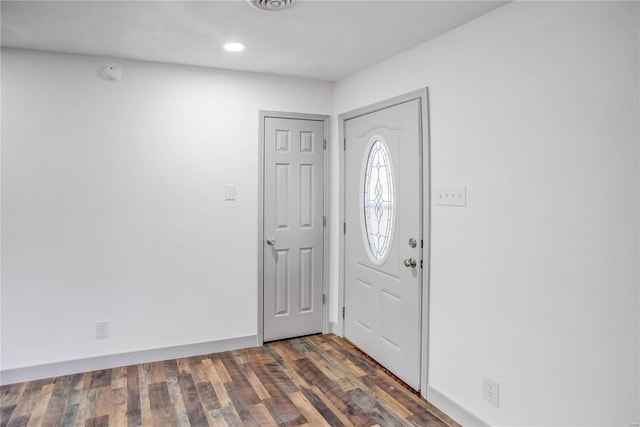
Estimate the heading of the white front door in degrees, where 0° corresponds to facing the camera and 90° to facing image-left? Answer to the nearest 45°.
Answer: approximately 45°

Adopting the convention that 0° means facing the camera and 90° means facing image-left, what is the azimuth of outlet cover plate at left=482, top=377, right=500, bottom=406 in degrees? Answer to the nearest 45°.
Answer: approximately 45°

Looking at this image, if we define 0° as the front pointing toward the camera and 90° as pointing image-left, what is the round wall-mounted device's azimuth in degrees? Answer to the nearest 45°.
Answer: approximately 0°

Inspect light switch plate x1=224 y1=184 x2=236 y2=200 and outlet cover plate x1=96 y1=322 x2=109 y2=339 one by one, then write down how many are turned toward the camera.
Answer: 2

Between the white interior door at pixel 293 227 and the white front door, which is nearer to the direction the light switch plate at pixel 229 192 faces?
the white front door

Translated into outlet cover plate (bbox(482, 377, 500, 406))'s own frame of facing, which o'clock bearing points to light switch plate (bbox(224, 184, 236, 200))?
The light switch plate is roughly at 2 o'clock from the outlet cover plate.

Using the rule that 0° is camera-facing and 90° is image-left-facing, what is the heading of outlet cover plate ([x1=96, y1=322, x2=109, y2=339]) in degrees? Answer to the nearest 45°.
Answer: approximately 0°

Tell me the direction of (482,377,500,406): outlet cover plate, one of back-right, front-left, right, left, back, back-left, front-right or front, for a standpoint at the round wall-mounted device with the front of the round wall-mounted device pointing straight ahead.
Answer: front-left

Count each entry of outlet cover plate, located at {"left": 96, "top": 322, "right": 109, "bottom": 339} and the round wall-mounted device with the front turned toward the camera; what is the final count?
2
